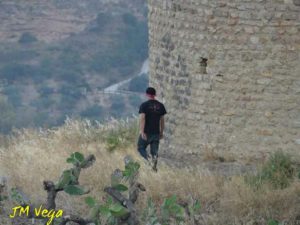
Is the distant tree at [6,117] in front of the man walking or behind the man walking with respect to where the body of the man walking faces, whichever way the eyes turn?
in front

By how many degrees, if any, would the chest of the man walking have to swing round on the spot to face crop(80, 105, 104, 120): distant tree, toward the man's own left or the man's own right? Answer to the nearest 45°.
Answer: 0° — they already face it

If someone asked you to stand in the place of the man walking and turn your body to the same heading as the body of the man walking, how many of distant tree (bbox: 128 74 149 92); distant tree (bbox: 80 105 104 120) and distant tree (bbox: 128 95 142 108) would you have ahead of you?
3

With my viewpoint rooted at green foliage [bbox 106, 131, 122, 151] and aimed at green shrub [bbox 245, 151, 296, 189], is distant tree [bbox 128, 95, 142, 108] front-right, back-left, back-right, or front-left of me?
back-left

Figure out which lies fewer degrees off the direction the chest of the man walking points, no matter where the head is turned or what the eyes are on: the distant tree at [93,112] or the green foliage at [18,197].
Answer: the distant tree

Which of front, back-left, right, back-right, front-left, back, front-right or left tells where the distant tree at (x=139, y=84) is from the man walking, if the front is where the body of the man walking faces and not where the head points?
front

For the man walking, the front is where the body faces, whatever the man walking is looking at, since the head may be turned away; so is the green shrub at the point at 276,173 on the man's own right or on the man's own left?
on the man's own right

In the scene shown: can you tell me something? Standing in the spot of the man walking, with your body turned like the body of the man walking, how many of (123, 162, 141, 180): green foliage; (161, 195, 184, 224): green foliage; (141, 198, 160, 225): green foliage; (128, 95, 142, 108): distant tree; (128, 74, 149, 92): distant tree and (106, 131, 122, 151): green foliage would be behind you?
3

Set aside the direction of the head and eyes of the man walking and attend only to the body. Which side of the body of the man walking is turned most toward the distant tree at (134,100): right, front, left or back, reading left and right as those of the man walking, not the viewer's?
front

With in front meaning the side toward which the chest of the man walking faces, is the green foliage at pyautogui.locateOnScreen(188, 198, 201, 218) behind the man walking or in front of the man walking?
behind

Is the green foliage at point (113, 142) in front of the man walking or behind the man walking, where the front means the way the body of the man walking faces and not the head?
in front

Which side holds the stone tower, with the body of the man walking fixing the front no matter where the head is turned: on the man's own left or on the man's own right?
on the man's own right

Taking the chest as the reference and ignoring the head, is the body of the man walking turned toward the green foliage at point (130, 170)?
no

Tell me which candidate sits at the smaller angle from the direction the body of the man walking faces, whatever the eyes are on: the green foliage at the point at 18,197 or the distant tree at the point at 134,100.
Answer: the distant tree

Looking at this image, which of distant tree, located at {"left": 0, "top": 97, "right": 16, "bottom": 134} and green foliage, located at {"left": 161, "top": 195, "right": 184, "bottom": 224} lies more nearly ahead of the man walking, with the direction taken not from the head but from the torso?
the distant tree

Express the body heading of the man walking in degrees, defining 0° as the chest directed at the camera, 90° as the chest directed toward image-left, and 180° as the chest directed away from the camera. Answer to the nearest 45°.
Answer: approximately 180°
